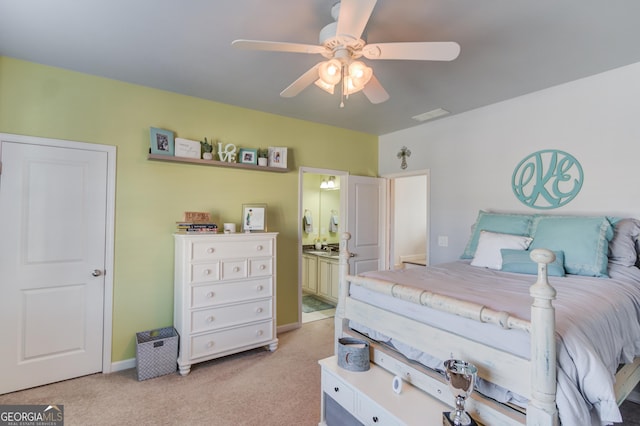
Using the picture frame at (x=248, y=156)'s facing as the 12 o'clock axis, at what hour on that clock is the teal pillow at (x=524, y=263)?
The teal pillow is roughly at 10 o'clock from the picture frame.

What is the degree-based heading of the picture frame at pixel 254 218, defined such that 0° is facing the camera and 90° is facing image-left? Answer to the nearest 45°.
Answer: approximately 0°

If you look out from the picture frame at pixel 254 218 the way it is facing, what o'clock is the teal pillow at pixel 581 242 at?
The teal pillow is roughly at 10 o'clock from the picture frame.

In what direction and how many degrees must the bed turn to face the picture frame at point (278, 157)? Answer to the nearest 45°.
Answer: approximately 45° to its right

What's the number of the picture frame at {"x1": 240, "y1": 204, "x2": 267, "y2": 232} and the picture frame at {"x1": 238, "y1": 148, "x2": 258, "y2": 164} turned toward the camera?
2

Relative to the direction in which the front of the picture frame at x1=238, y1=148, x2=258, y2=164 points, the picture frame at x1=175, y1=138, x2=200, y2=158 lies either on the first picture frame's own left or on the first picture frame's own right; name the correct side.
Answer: on the first picture frame's own right

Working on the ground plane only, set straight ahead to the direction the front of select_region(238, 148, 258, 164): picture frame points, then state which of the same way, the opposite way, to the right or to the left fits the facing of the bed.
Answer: to the right

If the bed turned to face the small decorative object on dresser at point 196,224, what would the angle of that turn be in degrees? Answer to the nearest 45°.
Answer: approximately 45° to its right

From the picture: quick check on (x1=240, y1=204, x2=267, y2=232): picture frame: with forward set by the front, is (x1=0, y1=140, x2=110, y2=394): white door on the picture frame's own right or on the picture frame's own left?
on the picture frame's own right
